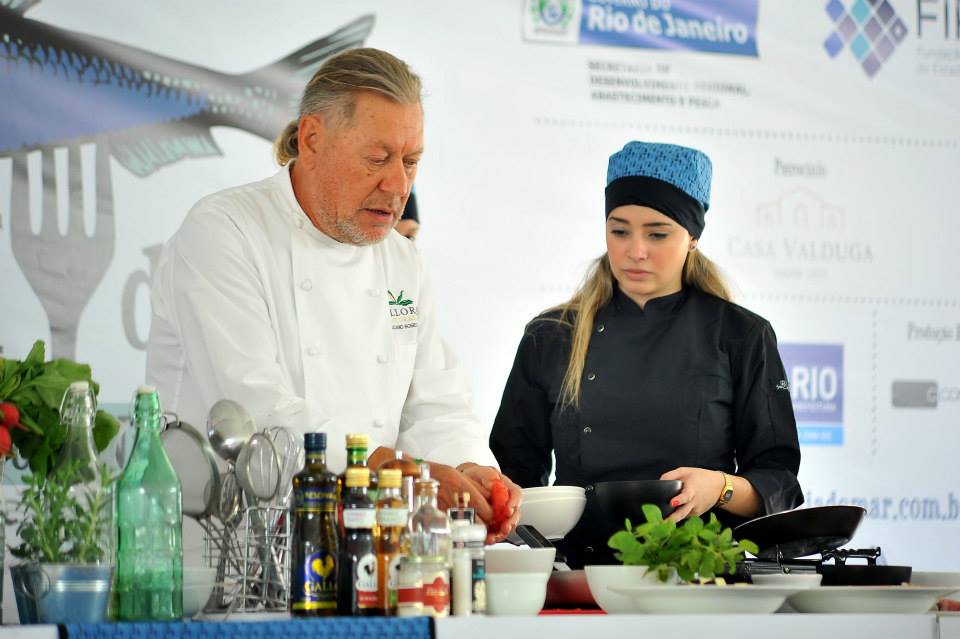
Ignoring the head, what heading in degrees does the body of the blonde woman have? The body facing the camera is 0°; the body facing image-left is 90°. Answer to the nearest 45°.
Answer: approximately 0°

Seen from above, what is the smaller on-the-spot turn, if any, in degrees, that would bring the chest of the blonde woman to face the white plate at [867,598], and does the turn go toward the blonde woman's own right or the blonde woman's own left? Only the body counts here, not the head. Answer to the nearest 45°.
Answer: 0° — they already face it

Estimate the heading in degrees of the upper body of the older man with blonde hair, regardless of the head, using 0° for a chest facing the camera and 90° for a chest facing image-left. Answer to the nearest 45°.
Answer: approximately 315°

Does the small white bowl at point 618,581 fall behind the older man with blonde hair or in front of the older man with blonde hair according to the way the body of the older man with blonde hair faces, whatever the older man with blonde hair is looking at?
in front

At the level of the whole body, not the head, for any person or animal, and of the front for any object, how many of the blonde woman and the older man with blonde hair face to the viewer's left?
0

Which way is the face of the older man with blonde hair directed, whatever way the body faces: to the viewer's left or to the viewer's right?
to the viewer's right

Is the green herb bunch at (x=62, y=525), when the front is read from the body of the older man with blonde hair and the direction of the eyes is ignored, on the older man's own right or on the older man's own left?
on the older man's own right

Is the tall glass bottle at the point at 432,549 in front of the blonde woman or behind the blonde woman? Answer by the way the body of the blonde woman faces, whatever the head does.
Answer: in front

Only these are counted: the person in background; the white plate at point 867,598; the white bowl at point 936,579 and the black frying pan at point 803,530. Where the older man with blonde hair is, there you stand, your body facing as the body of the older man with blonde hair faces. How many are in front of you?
3

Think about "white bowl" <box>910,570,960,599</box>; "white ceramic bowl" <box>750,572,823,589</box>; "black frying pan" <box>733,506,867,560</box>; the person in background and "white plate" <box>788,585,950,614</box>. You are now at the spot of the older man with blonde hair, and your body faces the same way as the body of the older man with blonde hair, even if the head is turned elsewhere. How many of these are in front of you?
4
